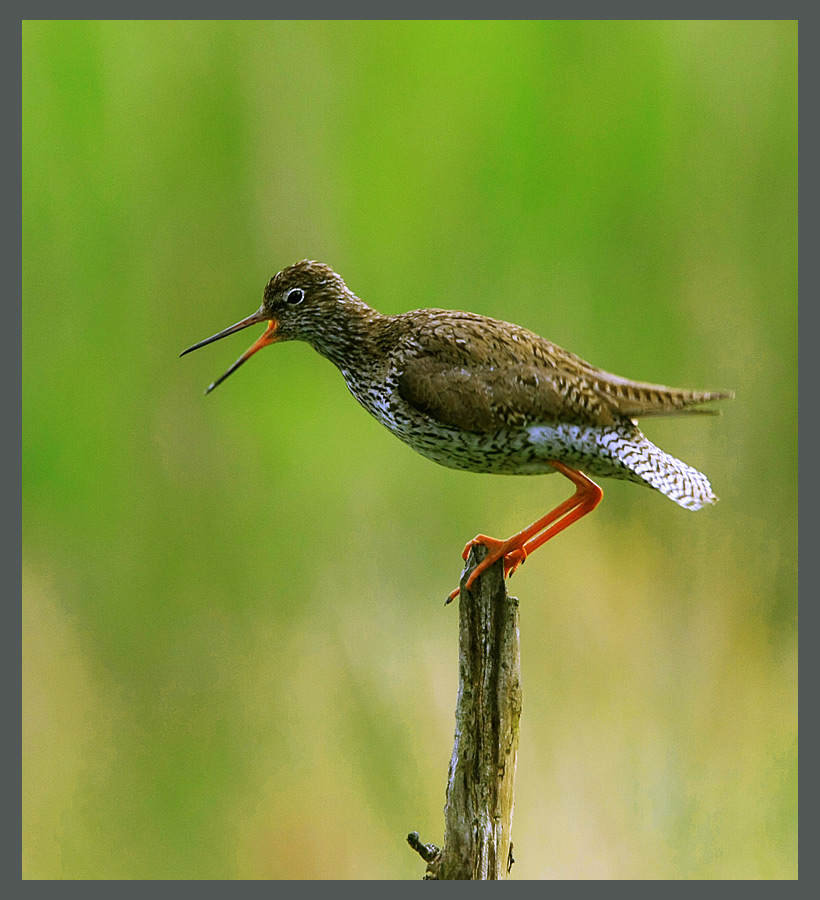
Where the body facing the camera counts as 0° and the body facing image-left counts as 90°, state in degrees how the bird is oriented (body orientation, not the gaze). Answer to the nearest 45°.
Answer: approximately 90°
